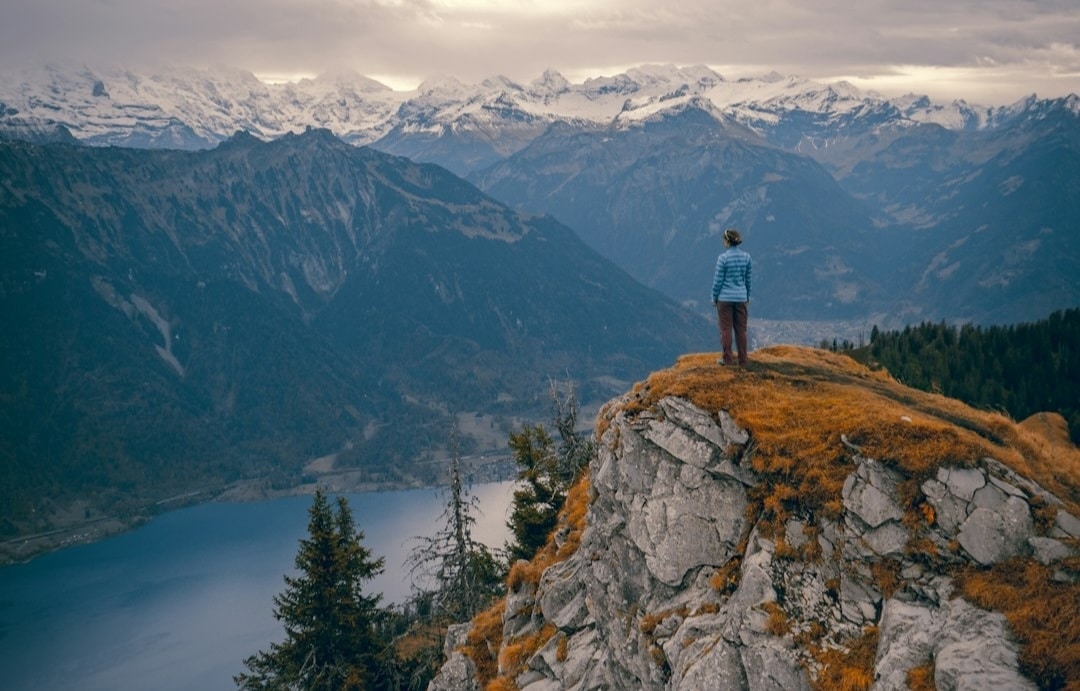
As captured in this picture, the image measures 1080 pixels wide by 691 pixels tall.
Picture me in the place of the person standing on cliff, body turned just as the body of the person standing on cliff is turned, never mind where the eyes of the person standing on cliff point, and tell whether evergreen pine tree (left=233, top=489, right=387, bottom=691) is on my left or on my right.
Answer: on my left

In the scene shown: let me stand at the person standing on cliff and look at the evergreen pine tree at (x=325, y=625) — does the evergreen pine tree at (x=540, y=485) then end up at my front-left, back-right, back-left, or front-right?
front-right

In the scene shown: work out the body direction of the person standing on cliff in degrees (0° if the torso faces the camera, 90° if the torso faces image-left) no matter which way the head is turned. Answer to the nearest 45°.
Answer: approximately 180°
